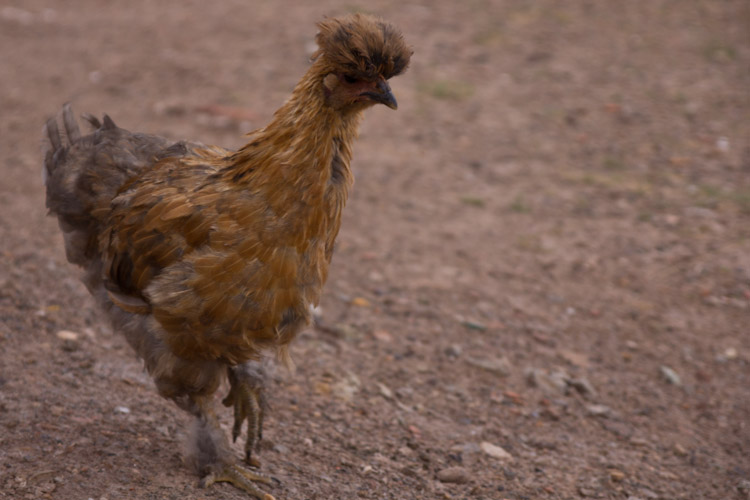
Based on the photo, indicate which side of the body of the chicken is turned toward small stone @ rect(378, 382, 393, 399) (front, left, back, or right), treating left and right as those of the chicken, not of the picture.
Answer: left

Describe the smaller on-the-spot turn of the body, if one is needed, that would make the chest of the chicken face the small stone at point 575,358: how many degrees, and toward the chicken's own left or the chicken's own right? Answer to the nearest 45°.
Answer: approximately 90° to the chicken's own left

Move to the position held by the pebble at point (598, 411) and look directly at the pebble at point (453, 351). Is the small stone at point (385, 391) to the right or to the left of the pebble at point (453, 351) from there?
left

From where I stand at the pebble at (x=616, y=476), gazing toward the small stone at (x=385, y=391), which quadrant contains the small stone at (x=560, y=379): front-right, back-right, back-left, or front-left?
front-right

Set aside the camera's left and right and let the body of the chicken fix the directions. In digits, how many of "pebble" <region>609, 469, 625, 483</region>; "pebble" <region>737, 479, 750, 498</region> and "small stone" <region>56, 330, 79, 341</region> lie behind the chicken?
1

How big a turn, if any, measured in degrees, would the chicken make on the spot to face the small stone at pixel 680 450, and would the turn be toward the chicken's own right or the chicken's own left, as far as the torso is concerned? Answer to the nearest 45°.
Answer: approximately 45° to the chicken's own left

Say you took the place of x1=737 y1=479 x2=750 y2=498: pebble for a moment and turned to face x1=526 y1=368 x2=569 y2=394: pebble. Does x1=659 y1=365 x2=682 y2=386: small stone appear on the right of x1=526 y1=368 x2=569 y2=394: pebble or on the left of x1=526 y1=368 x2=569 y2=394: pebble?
right

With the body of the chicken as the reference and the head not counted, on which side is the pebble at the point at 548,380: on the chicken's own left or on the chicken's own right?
on the chicken's own left

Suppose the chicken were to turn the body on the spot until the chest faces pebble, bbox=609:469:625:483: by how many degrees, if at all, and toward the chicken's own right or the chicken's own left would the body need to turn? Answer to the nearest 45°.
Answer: approximately 45° to the chicken's own left

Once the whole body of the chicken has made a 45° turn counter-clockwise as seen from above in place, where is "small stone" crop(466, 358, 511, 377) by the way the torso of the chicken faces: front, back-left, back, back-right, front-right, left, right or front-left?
front-left

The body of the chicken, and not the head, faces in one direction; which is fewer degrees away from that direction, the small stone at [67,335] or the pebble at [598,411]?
the pebble

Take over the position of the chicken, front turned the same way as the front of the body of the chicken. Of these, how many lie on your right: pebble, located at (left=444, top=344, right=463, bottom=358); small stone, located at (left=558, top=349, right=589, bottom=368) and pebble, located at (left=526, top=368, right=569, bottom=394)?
0

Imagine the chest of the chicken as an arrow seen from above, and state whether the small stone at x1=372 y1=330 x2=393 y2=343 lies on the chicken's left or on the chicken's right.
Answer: on the chicken's left
